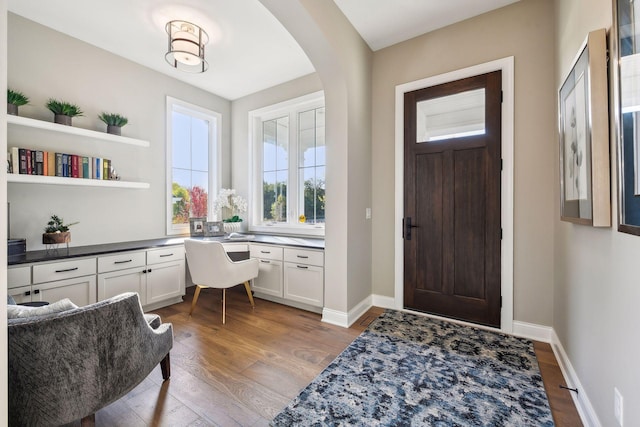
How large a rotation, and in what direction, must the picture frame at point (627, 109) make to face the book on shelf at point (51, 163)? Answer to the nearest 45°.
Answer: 0° — it already faces it

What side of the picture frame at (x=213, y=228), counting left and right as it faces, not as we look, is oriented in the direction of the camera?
front

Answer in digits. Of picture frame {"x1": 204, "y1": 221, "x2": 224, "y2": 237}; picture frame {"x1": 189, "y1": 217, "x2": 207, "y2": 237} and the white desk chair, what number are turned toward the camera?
2

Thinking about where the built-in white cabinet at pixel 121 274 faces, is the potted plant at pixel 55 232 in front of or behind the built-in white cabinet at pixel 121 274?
behind

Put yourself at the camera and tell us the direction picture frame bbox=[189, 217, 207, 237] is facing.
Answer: facing the viewer

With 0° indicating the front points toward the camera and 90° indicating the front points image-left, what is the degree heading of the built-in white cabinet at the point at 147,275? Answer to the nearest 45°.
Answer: approximately 315°

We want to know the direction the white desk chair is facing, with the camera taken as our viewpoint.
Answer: facing away from the viewer and to the right of the viewer

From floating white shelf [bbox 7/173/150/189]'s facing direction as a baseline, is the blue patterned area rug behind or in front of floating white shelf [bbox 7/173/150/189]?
in front

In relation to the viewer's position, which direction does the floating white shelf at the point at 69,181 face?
facing the viewer and to the right of the viewer

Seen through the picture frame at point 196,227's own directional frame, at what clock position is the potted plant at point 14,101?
The potted plant is roughly at 2 o'clock from the picture frame.

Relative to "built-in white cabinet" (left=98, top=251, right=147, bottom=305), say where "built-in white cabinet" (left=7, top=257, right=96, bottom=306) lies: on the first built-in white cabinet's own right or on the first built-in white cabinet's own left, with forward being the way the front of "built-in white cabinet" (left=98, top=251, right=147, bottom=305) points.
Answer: on the first built-in white cabinet's own right

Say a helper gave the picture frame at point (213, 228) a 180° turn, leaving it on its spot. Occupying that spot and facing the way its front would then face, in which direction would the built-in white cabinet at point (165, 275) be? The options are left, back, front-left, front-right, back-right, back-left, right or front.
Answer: back-left
